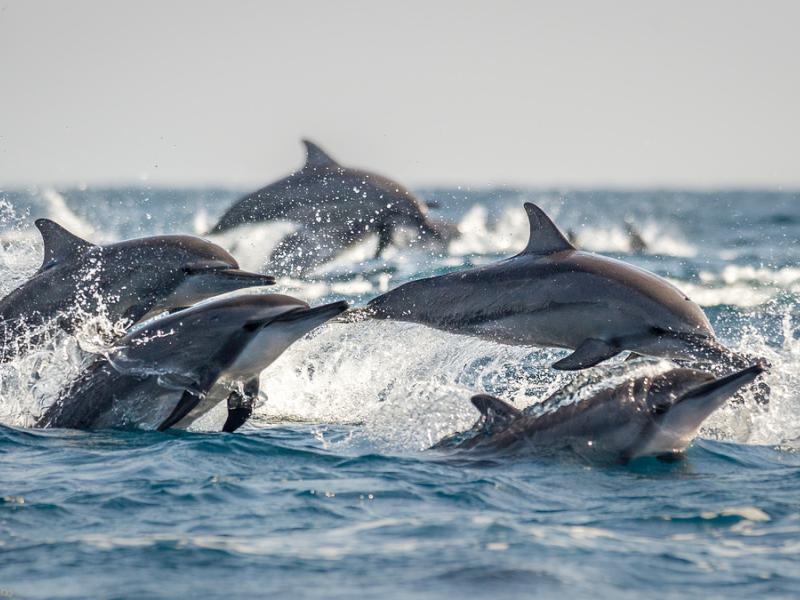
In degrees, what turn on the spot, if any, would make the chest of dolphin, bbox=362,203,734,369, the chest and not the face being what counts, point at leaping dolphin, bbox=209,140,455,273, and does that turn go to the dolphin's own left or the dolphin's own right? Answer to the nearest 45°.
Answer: approximately 135° to the dolphin's own left

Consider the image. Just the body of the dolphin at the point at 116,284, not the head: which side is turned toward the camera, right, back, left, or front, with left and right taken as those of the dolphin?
right

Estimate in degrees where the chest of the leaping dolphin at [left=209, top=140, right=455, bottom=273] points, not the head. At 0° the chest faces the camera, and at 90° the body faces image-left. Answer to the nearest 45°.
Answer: approximately 270°

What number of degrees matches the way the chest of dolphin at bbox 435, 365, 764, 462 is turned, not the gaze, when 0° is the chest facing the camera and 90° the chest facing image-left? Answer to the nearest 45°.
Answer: approximately 270°

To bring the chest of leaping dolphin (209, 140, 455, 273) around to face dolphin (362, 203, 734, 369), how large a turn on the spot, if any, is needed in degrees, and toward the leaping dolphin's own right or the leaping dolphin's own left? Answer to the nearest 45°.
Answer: approximately 90° to the leaping dolphin's own right

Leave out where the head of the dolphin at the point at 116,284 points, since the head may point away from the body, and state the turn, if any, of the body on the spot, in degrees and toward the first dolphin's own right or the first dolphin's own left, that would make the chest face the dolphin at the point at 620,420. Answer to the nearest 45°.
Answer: approximately 45° to the first dolphin's own right

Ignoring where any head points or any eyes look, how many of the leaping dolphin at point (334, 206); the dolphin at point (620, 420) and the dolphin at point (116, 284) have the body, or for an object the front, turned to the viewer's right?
3

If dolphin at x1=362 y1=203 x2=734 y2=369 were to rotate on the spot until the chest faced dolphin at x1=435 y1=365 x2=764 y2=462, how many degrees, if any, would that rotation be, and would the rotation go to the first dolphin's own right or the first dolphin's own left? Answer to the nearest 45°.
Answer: approximately 90° to the first dolphin's own right

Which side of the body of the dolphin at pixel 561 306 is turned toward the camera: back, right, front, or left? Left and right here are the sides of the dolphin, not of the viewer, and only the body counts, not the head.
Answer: right

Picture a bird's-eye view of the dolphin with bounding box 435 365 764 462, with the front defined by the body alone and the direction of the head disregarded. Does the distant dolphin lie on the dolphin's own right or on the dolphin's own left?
on the dolphin's own left
